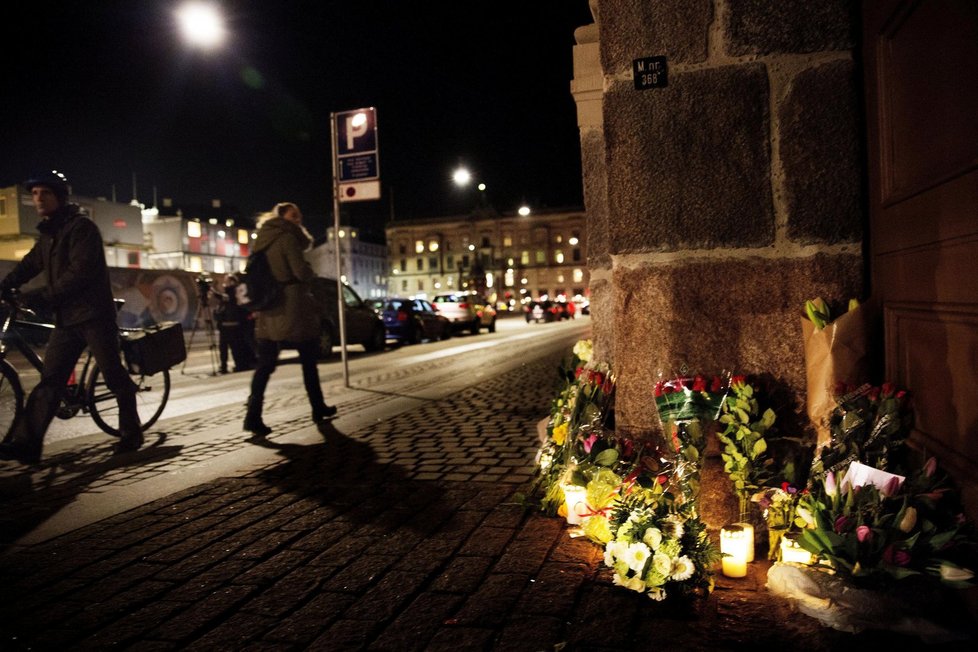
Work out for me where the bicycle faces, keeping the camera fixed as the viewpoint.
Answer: facing to the left of the viewer

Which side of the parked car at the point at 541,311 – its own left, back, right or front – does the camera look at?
back

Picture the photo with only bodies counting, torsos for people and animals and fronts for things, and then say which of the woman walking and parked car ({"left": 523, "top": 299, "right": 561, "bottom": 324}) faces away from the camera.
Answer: the parked car

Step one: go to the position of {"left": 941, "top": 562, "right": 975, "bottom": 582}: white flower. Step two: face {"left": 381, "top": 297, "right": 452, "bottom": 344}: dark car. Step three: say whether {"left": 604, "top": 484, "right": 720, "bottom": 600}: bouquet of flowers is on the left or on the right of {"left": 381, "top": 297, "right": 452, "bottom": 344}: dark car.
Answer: left

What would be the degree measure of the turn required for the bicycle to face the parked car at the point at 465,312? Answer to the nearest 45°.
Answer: approximately 135° to its right

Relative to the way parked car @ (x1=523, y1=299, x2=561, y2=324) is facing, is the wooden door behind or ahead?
behind

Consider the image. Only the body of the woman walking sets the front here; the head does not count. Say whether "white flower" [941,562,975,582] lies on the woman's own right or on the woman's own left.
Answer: on the woman's own right

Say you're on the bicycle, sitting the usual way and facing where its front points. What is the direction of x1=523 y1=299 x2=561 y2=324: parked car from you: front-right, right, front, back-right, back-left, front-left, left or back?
back-right

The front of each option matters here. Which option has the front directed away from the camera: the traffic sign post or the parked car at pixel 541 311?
the parked car

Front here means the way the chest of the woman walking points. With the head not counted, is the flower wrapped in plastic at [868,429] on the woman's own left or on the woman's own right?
on the woman's own right

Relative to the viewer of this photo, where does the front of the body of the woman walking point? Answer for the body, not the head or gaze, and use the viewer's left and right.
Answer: facing to the right of the viewer
